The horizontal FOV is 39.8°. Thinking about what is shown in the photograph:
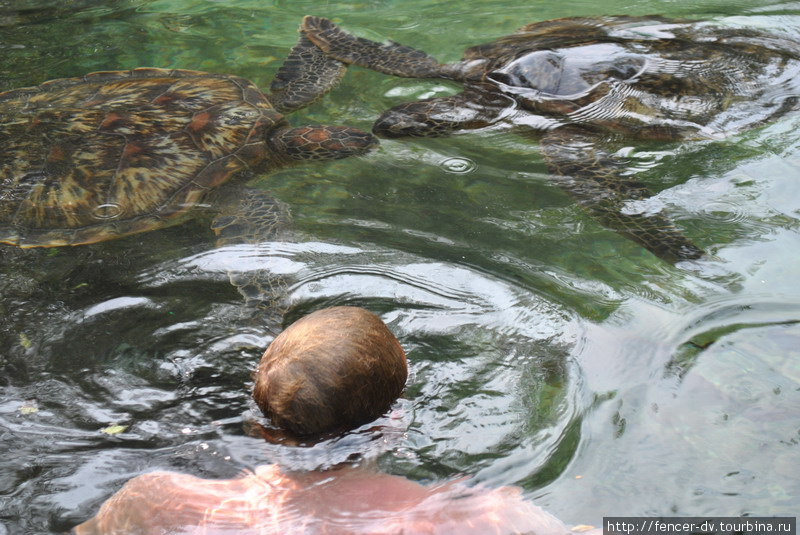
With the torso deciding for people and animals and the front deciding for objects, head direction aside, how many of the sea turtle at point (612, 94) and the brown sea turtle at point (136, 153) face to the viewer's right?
1

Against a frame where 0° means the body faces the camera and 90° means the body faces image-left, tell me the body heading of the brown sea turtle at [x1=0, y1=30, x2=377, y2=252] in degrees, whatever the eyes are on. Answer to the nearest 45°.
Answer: approximately 270°

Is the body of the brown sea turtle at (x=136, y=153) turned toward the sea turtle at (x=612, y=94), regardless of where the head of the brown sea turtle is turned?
yes

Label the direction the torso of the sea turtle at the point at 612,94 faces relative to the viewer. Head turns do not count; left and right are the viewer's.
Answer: facing to the left of the viewer

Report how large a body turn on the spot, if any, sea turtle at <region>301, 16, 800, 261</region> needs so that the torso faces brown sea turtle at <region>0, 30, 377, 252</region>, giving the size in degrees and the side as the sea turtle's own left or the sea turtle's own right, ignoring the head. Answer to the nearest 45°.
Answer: approximately 45° to the sea turtle's own left
